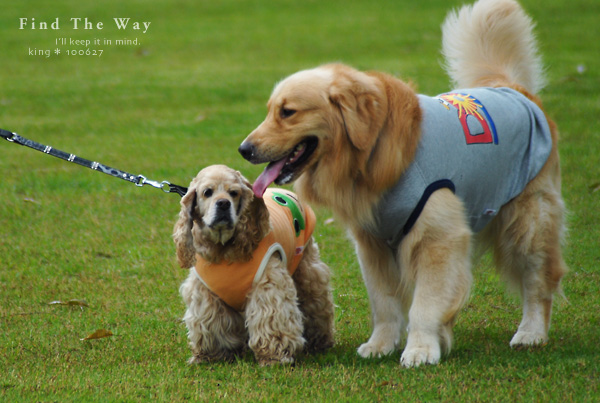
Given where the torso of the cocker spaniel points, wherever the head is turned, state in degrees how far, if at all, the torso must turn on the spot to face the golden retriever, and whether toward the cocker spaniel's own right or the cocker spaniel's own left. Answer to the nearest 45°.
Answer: approximately 135° to the cocker spaniel's own left

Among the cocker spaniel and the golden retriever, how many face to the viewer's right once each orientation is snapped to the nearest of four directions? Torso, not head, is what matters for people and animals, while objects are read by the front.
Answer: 0

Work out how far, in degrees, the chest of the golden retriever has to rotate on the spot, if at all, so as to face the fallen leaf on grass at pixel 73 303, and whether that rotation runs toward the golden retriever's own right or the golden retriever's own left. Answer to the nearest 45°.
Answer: approximately 45° to the golden retriever's own right

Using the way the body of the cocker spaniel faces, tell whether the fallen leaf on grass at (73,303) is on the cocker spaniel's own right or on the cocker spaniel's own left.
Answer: on the cocker spaniel's own right

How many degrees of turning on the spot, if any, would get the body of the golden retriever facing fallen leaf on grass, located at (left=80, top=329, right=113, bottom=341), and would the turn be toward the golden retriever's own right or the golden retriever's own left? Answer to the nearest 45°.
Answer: approximately 45° to the golden retriever's own right

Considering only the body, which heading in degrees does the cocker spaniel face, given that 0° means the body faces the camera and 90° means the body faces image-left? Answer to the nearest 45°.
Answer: approximately 45°

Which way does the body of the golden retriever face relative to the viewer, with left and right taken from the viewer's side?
facing the viewer and to the left of the viewer

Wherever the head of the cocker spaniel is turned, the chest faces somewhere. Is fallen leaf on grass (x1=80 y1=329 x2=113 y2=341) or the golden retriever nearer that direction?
the fallen leaf on grass

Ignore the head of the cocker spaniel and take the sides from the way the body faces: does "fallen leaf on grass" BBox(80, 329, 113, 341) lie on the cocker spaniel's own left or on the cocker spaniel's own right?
on the cocker spaniel's own right

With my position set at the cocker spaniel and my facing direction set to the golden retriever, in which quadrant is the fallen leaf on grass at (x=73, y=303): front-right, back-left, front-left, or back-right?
back-left
